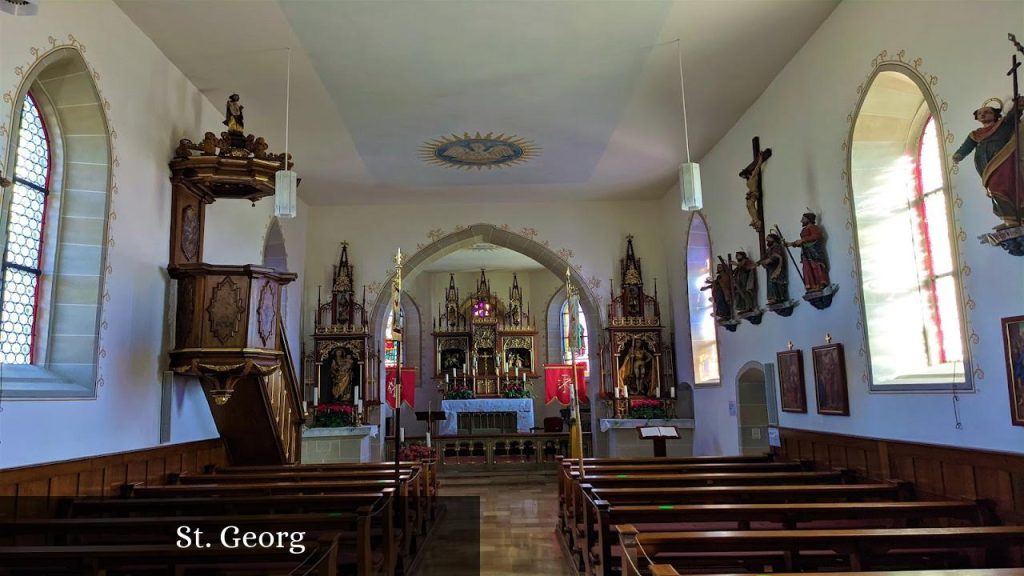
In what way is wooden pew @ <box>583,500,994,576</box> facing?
away from the camera

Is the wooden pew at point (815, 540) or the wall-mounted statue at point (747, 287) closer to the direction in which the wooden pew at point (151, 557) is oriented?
the wall-mounted statue

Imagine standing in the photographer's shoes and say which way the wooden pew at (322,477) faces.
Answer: facing away from the viewer

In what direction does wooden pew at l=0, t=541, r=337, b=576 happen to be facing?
away from the camera

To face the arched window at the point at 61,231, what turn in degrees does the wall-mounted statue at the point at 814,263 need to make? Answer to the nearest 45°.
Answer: approximately 45° to its left

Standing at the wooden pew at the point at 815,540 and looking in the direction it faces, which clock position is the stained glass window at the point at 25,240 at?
The stained glass window is roughly at 9 o'clock from the wooden pew.

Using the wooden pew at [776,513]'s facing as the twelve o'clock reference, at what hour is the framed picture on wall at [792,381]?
The framed picture on wall is roughly at 12 o'clock from the wooden pew.

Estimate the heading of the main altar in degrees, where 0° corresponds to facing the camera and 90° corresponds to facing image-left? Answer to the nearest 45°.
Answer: approximately 0°

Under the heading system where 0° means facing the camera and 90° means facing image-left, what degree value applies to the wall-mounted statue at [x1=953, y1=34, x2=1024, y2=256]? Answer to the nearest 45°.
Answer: approximately 45°

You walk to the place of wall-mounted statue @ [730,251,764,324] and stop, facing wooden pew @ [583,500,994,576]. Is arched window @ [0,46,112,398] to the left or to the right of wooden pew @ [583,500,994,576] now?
right
